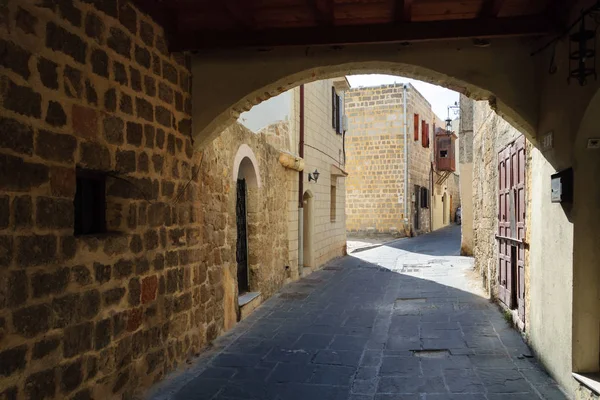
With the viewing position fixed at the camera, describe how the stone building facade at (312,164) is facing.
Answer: facing to the right of the viewer

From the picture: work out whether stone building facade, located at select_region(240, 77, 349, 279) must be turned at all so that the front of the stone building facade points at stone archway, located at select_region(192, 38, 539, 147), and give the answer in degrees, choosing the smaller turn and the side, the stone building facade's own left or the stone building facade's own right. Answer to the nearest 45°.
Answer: approximately 90° to the stone building facade's own right

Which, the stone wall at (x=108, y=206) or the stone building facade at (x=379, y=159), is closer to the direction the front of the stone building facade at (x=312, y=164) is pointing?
the stone building facade

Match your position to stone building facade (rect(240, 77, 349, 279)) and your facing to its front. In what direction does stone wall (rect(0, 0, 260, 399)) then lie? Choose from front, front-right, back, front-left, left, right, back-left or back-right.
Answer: right

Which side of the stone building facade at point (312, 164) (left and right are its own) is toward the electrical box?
right

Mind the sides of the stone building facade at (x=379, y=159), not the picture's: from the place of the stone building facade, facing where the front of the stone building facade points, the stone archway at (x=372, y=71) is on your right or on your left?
on your right
